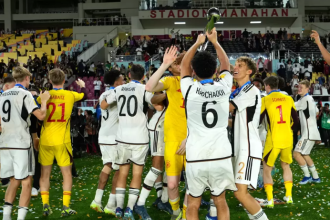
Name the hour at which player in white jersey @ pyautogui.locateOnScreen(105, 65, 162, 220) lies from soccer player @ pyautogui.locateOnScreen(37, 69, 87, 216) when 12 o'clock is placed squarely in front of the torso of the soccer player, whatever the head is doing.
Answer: The player in white jersey is roughly at 4 o'clock from the soccer player.

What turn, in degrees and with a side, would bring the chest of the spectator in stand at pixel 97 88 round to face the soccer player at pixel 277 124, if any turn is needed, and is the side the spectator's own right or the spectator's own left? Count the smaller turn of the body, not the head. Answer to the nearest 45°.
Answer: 0° — they already face them

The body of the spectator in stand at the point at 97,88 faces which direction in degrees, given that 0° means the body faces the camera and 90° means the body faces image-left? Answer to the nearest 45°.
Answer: approximately 0°

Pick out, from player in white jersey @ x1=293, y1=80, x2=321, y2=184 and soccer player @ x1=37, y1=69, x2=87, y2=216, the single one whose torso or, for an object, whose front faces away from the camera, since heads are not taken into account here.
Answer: the soccer player

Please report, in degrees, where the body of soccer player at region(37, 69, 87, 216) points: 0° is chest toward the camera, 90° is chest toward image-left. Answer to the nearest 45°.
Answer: approximately 180°

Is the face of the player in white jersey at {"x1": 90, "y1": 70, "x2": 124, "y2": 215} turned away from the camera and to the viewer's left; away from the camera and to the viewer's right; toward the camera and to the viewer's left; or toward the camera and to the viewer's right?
away from the camera and to the viewer's right

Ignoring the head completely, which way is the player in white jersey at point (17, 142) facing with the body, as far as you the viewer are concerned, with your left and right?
facing away from the viewer and to the right of the viewer

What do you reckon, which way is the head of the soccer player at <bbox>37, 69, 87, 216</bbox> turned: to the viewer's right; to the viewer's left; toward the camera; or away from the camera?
away from the camera

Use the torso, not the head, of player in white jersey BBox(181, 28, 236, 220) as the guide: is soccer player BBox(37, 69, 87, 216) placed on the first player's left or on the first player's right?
on the first player's left

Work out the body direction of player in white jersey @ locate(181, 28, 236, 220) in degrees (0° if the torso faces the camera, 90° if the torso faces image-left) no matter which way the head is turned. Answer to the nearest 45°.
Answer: approximately 180°

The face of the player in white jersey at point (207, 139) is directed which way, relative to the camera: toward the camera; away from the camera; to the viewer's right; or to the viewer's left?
away from the camera
